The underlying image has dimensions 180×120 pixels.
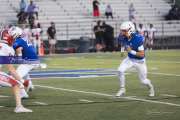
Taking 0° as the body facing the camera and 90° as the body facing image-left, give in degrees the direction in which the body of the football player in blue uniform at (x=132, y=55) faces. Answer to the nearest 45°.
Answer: approximately 45°

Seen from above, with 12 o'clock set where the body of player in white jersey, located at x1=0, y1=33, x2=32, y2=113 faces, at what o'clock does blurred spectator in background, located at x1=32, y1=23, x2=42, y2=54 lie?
The blurred spectator in background is roughly at 9 o'clock from the player in white jersey.

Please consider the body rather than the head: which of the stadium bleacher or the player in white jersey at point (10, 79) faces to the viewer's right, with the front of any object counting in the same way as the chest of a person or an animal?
the player in white jersey

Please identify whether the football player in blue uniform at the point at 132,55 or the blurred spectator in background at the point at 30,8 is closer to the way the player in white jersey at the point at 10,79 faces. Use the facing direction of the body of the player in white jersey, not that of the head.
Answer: the football player in blue uniform

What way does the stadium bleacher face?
toward the camera

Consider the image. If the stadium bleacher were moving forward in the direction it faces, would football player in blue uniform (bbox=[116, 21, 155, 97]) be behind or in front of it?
in front

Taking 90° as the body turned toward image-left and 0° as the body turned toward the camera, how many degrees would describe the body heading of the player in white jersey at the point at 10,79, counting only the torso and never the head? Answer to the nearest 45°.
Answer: approximately 270°
